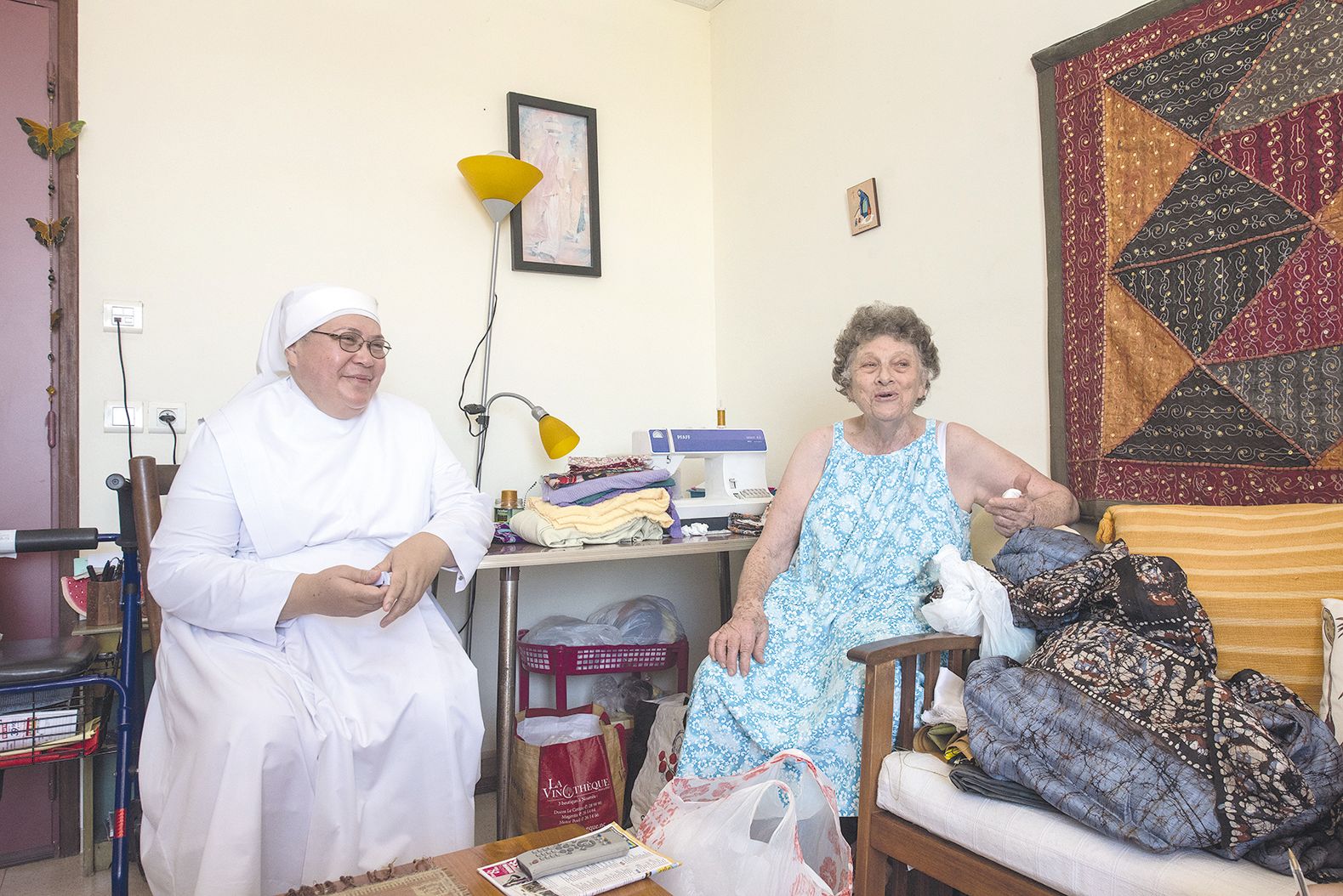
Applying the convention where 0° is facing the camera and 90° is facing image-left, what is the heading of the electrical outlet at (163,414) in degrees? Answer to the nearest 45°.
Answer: approximately 0°

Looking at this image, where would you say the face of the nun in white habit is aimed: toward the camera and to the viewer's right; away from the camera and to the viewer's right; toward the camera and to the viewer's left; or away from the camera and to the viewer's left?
toward the camera and to the viewer's right

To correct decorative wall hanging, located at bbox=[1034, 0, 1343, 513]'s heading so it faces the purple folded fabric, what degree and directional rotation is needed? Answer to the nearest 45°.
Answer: approximately 45° to its right

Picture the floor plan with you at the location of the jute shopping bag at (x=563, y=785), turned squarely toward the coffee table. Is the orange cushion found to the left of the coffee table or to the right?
left

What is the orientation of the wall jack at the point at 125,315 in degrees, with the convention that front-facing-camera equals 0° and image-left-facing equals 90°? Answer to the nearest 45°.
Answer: approximately 0°

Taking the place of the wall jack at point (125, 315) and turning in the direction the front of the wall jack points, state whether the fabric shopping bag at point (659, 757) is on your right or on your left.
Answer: on your left

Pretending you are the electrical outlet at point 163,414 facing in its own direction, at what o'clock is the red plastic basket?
The red plastic basket is roughly at 10 o'clock from the electrical outlet.

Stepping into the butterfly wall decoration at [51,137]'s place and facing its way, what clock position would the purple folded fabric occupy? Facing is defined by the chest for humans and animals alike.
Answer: The purple folded fabric is roughly at 10 o'clock from the butterfly wall decoration.

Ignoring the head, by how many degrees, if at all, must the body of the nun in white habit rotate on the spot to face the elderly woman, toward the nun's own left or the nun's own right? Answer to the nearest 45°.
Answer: approximately 45° to the nun's own left
